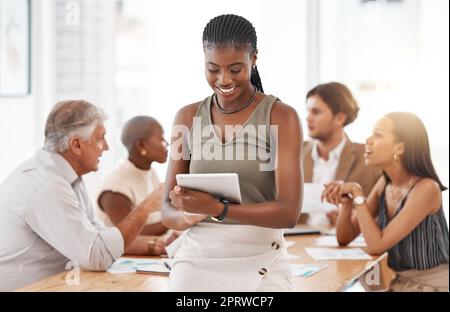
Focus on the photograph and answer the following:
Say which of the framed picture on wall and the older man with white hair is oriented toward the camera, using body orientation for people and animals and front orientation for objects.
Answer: the framed picture on wall

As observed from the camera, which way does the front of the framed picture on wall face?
facing the viewer

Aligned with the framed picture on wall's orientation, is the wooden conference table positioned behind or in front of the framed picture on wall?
in front

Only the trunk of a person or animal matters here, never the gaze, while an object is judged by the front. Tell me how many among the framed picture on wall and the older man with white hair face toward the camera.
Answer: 1

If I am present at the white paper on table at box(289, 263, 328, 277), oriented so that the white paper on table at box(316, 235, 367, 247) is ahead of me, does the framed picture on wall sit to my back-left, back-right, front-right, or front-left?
front-left

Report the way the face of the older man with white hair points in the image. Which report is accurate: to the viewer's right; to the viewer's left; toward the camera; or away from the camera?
to the viewer's right

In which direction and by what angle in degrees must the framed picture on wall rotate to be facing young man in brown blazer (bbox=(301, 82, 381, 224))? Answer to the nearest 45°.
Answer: approximately 45° to its left

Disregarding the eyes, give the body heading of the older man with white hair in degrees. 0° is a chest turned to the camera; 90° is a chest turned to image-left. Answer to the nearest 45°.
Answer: approximately 270°

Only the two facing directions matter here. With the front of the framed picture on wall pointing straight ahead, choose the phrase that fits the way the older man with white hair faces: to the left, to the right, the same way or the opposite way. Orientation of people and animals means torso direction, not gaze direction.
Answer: to the left

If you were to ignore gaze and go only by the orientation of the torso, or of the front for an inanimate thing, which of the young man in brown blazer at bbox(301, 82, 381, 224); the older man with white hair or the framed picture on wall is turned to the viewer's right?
the older man with white hair

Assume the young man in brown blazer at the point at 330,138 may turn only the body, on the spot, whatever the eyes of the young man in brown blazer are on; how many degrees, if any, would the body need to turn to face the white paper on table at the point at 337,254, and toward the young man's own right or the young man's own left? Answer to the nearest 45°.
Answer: approximately 45° to the young man's own left

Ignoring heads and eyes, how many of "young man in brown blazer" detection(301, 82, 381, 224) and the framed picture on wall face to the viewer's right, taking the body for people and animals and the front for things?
0

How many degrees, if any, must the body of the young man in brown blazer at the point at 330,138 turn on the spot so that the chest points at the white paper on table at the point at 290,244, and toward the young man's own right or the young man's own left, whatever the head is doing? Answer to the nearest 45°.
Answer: approximately 45° to the young man's own left

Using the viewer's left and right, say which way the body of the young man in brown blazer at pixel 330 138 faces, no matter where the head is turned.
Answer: facing the viewer and to the left of the viewer

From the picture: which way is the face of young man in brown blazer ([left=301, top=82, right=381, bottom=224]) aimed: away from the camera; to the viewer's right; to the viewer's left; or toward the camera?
to the viewer's left

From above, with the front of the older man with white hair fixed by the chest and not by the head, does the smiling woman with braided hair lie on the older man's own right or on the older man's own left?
on the older man's own right

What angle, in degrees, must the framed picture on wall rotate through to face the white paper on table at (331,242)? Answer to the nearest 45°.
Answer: approximately 45° to its left
